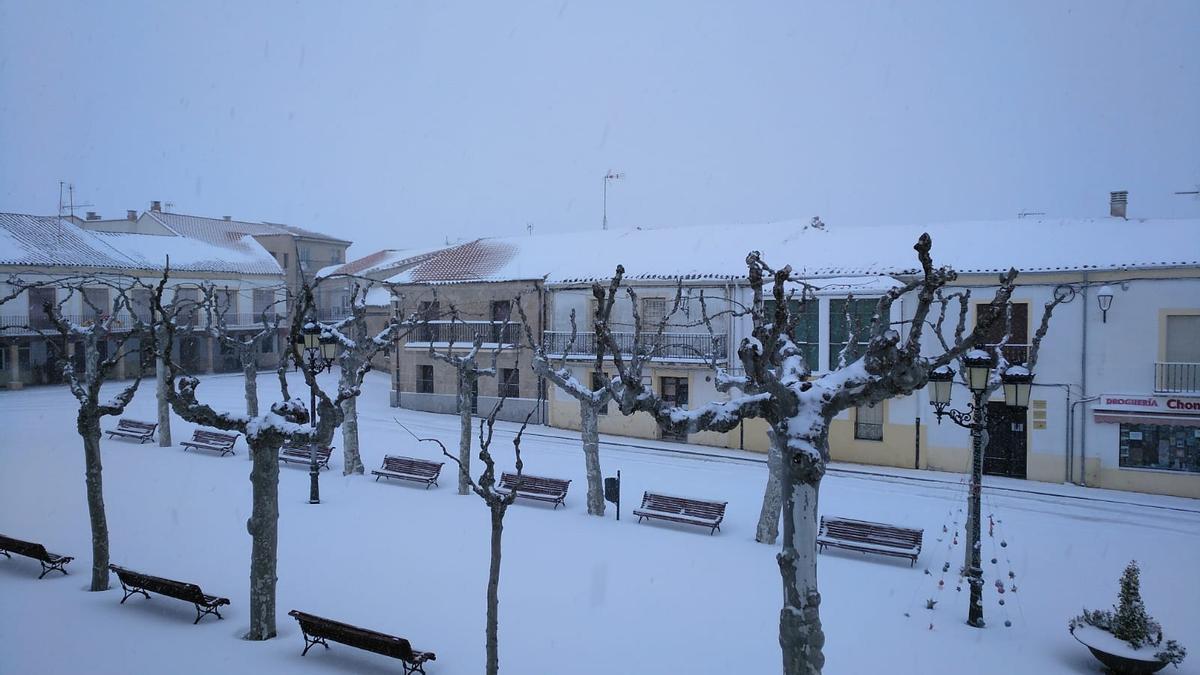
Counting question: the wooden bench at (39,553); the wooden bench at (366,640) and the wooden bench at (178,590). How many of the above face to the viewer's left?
0

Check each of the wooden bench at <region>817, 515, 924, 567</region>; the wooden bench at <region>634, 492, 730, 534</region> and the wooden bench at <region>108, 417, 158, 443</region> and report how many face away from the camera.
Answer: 0

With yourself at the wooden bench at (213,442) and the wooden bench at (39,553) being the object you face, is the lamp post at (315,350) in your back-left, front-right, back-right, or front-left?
front-left

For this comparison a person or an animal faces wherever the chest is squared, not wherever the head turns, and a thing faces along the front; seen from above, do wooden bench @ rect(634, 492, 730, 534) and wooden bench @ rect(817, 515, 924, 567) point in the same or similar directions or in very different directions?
same or similar directions

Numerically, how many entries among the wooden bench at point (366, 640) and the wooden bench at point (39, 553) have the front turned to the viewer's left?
0

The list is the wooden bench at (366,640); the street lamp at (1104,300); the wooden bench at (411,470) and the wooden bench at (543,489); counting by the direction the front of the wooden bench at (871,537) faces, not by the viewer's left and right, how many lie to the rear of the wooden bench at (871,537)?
1

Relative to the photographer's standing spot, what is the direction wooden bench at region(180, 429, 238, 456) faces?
facing the viewer and to the left of the viewer

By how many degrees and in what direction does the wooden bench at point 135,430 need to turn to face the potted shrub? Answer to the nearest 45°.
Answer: approximately 90° to its left

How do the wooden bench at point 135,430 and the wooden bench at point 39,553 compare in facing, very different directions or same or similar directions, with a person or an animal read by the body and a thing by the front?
very different directions

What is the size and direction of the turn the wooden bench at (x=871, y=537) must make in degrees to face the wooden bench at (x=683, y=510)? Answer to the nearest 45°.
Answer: approximately 45° to its right

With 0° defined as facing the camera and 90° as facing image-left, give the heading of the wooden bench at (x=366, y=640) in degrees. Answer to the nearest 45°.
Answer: approximately 225°

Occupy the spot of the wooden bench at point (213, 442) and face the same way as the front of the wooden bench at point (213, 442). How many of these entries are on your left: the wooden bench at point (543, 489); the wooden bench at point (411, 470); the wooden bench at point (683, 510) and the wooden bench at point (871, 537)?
4

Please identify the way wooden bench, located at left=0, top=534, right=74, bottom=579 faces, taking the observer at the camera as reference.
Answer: facing away from the viewer and to the right of the viewer

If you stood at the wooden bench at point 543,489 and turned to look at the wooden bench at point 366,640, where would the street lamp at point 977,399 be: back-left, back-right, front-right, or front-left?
front-left

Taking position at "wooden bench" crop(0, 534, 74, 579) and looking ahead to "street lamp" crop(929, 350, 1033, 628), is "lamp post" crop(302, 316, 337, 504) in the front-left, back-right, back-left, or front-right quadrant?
front-left

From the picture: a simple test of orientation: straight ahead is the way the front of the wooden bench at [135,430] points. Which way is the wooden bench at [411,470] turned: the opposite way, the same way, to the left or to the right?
the same way

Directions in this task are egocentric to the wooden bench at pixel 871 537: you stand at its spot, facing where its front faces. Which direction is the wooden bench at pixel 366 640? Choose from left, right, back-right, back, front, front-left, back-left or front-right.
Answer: front

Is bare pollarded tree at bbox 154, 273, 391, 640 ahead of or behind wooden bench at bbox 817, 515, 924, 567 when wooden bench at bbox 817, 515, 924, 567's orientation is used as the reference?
ahead

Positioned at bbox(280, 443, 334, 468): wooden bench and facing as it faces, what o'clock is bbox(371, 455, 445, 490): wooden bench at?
bbox(371, 455, 445, 490): wooden bench is roughly at 9 o'clock from bbox(280, 443, 334, 468): wooden bench.

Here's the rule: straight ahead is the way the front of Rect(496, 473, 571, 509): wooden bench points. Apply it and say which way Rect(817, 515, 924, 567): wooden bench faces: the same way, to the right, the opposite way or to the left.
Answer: the same way
